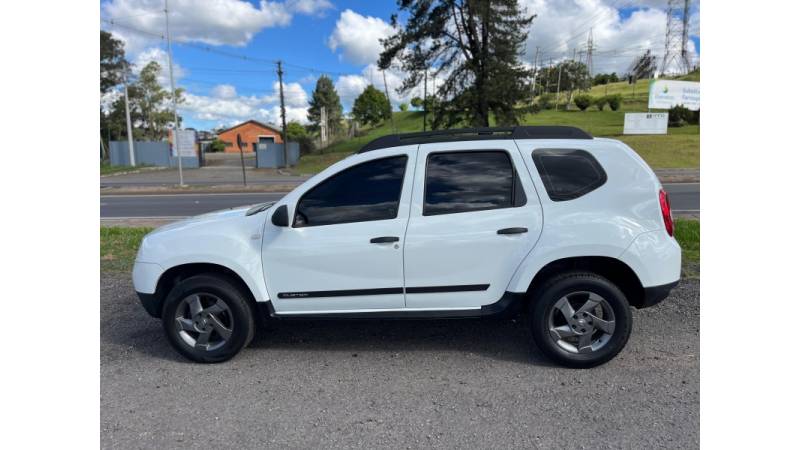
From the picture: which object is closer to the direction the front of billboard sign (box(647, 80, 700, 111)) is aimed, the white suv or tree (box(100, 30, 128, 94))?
the white suv

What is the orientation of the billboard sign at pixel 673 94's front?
toward the camera

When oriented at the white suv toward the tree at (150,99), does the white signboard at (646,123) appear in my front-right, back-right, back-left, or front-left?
front-right

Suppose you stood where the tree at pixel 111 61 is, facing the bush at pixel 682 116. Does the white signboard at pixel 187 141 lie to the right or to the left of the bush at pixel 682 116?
right

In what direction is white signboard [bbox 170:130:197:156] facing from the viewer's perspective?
toward the camera

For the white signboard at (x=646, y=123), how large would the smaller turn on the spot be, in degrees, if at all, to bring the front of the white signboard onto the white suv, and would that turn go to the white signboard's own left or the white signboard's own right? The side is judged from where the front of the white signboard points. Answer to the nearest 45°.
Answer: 0° — it already faces it

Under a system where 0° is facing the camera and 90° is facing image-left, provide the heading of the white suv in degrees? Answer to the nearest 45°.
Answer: approximately 90°

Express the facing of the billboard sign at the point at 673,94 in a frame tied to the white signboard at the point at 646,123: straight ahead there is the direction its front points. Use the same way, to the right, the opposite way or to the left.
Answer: the same way

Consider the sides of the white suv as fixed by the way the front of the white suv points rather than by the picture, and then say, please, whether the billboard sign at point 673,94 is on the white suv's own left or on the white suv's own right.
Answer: on the white suv's own right

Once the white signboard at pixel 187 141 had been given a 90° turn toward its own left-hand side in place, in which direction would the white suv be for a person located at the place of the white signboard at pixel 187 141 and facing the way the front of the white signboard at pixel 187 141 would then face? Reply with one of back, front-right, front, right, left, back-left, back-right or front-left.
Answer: right
